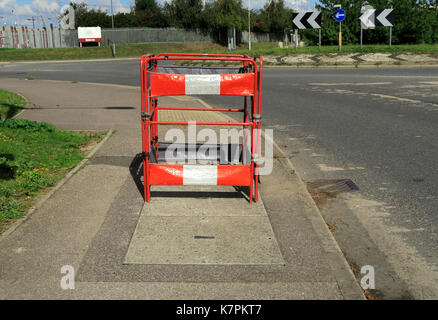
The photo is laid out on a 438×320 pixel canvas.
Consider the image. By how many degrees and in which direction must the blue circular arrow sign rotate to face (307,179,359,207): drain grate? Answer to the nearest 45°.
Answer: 0° — it already faces it

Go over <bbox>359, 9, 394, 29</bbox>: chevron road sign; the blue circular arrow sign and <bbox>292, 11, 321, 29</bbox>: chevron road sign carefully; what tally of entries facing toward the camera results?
3

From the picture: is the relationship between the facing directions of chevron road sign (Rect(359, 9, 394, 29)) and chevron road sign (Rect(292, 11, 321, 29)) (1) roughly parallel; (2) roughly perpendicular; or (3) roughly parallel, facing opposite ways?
roughly parallel

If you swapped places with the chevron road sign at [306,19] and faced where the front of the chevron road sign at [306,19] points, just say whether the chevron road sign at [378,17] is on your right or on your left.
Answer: on your left

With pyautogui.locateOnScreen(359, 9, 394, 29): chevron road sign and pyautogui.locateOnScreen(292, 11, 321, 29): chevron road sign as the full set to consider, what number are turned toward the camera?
2

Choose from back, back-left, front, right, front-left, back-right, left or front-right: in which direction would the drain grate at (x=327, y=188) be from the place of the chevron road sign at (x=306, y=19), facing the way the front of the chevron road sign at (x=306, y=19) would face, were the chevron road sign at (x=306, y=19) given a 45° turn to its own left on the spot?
front-right

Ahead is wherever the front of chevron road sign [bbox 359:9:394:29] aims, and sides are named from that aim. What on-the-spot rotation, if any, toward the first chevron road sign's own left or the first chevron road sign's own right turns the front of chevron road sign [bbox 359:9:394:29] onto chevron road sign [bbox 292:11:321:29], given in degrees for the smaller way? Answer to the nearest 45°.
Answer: approximately 90° to the first chevron road sign's own right

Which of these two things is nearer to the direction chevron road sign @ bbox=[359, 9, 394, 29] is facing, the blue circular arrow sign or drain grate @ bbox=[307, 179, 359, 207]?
the drain grate

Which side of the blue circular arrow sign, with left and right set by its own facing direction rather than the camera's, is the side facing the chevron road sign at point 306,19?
right

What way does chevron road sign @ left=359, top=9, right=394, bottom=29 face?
toward the camera

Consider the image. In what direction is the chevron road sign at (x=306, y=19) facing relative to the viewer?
toward the camera

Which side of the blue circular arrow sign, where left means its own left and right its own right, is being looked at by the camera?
front

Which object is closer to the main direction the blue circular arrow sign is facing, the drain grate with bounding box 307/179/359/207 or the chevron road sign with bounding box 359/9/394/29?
the drain grate

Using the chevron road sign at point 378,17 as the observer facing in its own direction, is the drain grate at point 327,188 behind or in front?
in front
